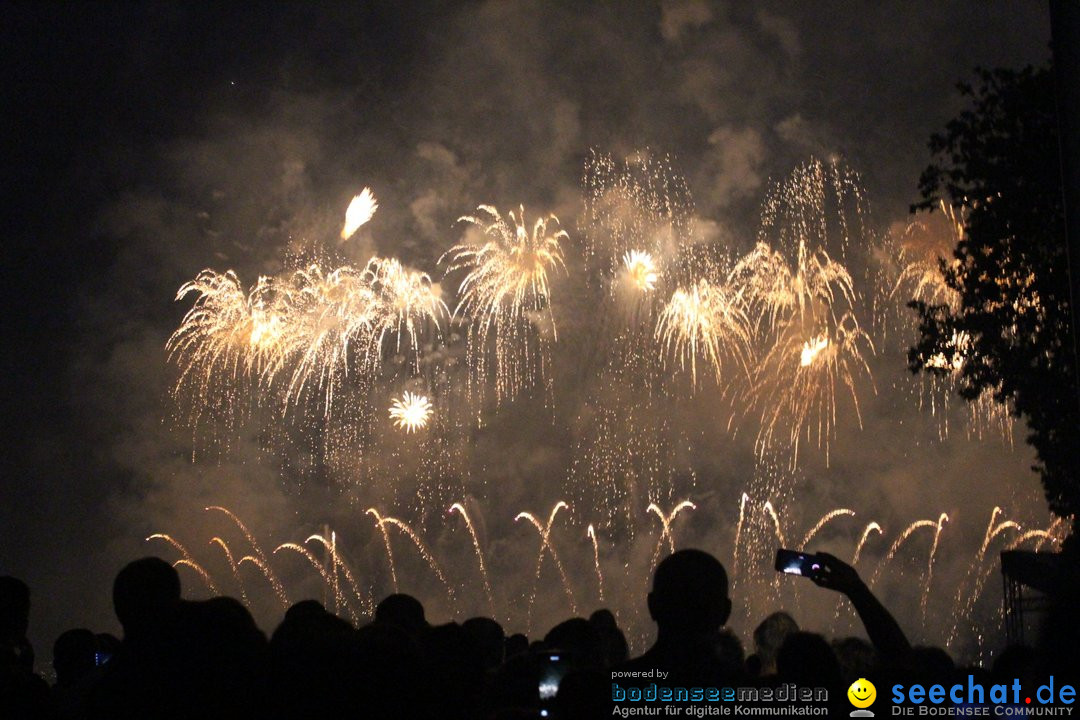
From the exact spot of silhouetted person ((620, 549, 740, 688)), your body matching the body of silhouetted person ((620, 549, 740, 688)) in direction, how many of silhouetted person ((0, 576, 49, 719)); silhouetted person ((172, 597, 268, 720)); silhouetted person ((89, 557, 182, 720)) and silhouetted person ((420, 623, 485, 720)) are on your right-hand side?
0

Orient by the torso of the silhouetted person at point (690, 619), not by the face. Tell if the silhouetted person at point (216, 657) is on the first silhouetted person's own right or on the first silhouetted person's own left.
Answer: on the first silhouetted person's own left

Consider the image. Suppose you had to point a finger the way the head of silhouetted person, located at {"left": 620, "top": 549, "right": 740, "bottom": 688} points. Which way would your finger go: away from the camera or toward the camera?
away from the camera

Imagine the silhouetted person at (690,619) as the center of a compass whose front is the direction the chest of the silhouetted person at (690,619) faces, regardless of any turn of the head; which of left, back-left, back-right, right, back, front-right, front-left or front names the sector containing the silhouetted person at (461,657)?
front-left

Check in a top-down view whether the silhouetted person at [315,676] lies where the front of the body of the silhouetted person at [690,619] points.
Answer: no

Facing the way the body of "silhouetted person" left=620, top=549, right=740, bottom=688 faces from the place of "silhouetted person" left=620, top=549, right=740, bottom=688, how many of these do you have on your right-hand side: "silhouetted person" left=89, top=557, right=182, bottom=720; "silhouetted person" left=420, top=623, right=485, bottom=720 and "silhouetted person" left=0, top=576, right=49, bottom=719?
0

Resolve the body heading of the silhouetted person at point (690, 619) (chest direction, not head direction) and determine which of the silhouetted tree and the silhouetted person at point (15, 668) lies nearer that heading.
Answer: the silhouetted tree

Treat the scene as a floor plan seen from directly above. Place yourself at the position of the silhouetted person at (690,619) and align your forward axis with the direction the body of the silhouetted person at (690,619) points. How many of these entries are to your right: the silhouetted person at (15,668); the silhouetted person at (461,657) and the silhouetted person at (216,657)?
0

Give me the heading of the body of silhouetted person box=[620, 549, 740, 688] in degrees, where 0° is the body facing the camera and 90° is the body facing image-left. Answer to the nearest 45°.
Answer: approximately 180°

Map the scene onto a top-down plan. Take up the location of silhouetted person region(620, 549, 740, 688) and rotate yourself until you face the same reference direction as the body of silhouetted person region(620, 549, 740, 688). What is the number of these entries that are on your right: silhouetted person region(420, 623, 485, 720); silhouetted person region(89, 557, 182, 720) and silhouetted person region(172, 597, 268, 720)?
0

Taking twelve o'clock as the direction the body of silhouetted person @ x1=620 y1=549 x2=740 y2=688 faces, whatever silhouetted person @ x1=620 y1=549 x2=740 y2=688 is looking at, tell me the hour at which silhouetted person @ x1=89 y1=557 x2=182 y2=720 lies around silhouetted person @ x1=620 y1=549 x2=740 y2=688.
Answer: silhouetted person @ x1=89 y1=557 x2=182 y2=720 is roughly at 8 o'clock from silhouetted person @ x1=620 y1=549 x2=740 y2=688.

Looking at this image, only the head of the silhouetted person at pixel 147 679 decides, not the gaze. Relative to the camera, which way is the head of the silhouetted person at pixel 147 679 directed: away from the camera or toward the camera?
away from the camera
